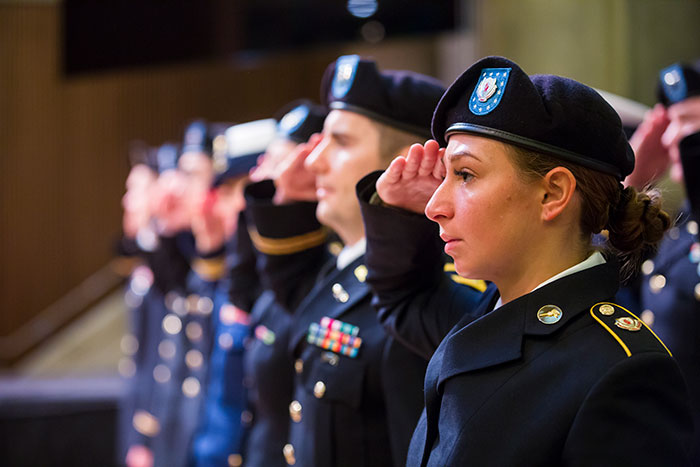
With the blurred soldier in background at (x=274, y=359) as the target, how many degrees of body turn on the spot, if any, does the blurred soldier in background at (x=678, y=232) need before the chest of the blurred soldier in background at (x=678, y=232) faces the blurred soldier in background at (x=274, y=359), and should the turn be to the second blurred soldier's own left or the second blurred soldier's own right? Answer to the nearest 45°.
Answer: approximately 45° to the second blurred soldier's own right

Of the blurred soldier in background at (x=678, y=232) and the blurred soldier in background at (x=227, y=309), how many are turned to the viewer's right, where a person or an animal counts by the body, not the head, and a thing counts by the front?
0

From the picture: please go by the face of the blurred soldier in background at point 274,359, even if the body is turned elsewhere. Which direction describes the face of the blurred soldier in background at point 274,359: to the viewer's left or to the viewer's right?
to the viewer's left

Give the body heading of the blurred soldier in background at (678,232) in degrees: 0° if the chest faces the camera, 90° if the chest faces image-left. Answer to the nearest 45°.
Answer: approximately 45°

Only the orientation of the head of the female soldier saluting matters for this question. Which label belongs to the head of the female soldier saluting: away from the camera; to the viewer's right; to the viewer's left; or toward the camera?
to the viewer's left

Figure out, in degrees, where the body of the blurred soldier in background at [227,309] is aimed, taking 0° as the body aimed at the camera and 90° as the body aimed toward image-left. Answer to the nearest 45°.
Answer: approximately 45°
